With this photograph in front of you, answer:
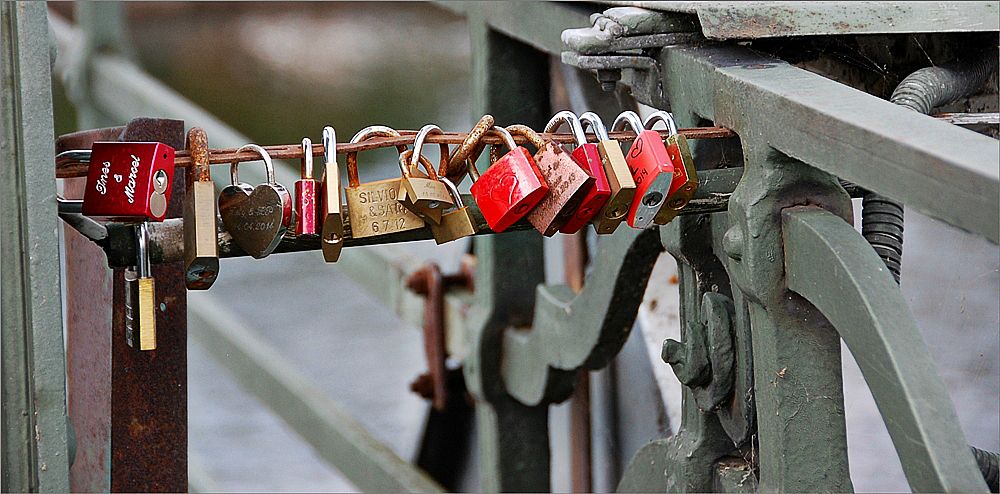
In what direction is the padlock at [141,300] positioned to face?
to the viewer's left
